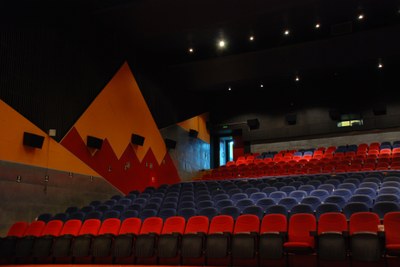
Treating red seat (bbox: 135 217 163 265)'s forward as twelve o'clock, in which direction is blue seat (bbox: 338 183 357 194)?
The blue seat is roughly at 7 o'clock from the red seat.

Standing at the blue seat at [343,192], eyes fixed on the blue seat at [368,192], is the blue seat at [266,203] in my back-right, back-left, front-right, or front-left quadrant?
back-right

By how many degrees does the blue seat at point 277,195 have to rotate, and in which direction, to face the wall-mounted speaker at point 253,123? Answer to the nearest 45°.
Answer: approximately 180°

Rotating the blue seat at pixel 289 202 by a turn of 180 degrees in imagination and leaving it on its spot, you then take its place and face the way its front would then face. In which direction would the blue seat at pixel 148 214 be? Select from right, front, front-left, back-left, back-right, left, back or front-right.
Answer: left

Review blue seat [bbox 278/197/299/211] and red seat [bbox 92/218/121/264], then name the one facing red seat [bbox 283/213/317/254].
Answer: the blue seat

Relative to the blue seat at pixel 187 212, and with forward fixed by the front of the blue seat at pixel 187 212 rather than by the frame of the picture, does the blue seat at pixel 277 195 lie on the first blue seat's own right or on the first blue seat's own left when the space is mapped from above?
on the first blue seat's own left

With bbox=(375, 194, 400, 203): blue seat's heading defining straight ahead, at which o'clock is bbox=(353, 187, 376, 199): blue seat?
bbox=(353, 187, 376, 199): blue seat is roughly at 5 o'clock from bbox=(375, 194, 400, 203): blue seat.

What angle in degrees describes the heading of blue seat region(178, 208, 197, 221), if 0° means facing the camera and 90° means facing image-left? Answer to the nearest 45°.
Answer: approximately 0°

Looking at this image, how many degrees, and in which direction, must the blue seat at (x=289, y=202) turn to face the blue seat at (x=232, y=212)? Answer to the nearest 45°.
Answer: approximately 45° to its right

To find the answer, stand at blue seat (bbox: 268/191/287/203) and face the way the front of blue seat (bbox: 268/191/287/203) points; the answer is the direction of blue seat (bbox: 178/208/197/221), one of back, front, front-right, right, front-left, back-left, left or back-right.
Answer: front-right

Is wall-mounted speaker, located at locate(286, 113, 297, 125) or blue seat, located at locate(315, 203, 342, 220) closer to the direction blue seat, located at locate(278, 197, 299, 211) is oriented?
the blue seat

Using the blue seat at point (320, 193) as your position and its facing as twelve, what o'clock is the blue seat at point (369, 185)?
the blue seat at point (369, 185) is roughly at 8 o'clock from the blue seat at point (320, 193).

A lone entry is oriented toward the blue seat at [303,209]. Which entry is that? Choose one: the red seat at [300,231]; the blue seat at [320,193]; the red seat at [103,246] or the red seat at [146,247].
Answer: the blue seat at [320,193]

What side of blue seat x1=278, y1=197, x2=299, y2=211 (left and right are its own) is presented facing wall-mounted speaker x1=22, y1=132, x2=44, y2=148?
right
